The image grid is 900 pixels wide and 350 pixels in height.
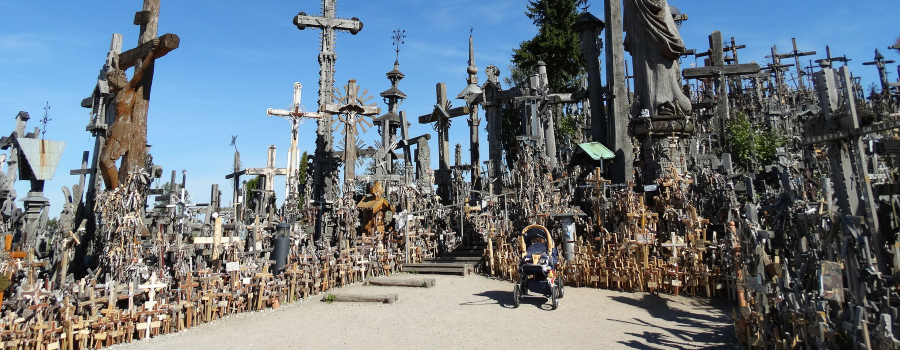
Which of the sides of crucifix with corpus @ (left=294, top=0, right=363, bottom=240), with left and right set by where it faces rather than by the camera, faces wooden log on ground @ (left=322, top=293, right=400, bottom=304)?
front

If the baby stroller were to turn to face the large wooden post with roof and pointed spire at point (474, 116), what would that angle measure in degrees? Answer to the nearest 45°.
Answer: approximately 180°

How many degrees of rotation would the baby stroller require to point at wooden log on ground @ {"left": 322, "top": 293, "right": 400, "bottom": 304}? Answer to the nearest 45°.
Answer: approximately 90° to its right

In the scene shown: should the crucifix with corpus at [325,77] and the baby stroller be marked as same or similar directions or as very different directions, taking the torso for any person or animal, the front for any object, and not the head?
same or similar directions

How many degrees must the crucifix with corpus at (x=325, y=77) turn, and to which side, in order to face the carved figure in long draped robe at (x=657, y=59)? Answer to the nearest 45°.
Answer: approximately 45° to its left

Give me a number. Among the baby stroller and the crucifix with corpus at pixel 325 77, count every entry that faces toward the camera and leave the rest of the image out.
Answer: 2

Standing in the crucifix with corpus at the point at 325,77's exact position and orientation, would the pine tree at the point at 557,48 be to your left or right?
on your left

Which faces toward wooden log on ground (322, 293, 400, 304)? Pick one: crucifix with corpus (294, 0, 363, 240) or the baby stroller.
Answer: the crucifix with corpus

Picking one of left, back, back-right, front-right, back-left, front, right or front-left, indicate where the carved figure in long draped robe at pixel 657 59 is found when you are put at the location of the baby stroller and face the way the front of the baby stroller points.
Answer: back-left

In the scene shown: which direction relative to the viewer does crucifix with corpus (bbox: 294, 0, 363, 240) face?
toward the camera

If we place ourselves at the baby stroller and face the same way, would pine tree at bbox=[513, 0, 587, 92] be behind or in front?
behind

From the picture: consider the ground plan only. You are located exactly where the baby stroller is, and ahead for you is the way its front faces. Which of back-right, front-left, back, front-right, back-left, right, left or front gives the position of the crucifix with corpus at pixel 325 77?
back-right

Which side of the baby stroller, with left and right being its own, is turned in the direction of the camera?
front
